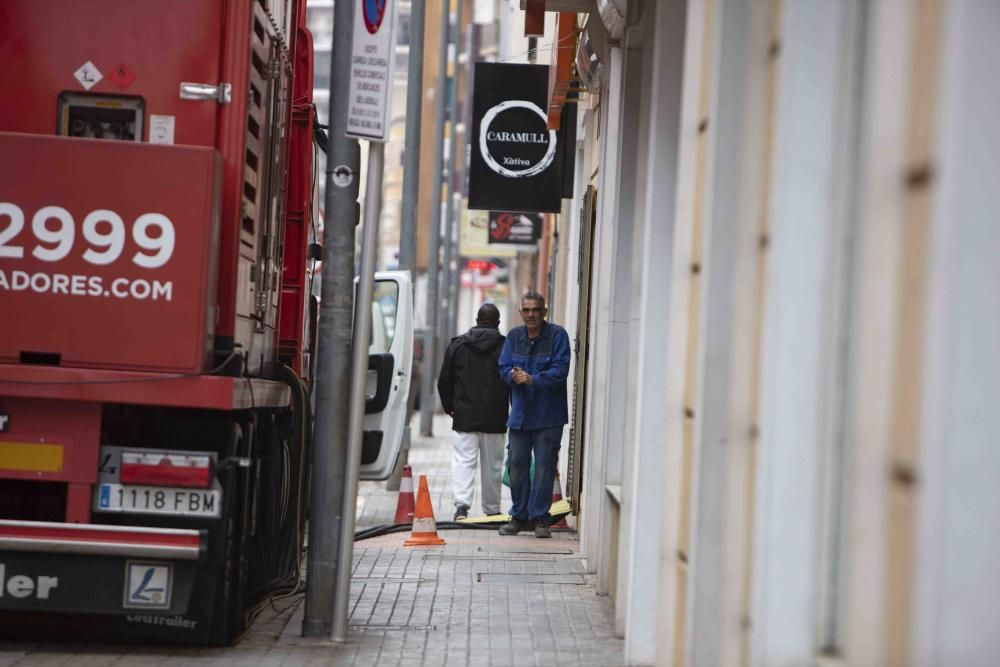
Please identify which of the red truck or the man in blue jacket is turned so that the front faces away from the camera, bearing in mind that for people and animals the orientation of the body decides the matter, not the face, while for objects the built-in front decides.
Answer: the red truck

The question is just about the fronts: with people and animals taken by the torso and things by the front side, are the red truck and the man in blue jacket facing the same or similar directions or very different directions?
very different directions

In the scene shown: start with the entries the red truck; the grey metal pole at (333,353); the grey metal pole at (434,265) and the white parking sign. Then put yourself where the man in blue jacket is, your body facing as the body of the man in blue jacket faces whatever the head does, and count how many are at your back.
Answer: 1

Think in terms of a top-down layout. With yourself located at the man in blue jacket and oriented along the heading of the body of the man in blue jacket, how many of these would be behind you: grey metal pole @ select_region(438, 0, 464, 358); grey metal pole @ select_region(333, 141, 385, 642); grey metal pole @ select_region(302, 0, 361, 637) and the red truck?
1

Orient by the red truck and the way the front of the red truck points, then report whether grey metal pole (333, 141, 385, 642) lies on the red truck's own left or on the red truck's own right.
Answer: on the red truck's own right

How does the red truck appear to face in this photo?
away from the camera

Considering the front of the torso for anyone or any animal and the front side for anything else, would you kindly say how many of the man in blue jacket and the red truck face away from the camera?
1

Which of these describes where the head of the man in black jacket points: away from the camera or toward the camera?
away from the camera

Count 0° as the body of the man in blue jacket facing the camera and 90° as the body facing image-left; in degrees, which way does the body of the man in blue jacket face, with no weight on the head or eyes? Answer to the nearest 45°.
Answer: approximately 0°
